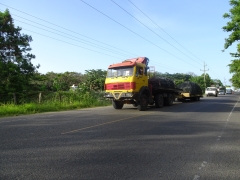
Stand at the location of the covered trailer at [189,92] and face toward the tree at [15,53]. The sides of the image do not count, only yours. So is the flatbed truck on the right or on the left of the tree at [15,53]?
left

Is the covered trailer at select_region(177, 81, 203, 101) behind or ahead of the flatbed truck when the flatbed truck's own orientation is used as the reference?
behind

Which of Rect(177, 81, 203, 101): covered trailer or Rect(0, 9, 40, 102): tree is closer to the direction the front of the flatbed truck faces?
the tree

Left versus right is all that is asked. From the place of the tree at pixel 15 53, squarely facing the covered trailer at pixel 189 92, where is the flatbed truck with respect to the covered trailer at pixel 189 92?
right

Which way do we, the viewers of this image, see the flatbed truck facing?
facing the viewer and to the left of the viewer

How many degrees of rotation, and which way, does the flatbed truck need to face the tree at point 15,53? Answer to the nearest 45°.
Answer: approximately 90° to its right
